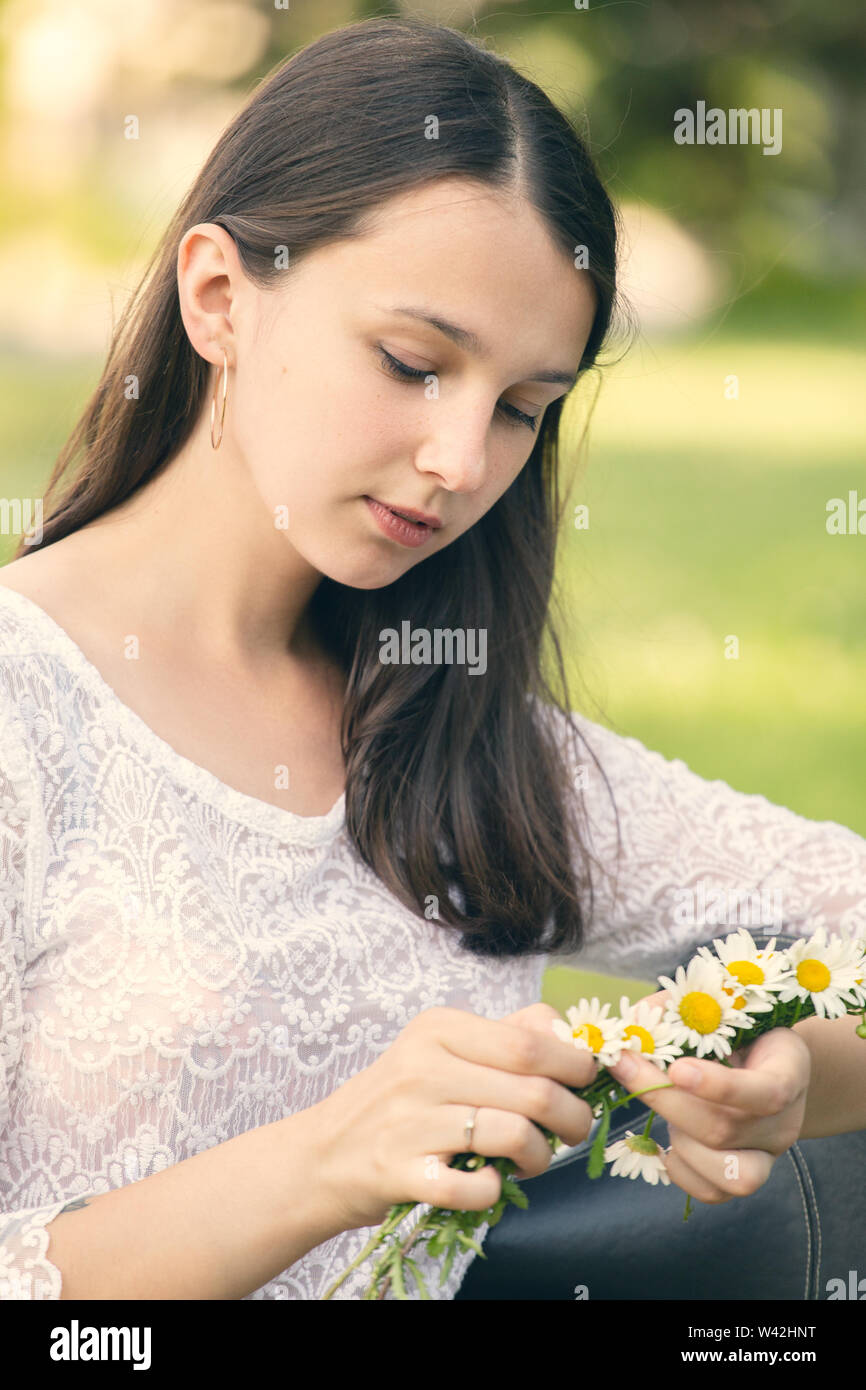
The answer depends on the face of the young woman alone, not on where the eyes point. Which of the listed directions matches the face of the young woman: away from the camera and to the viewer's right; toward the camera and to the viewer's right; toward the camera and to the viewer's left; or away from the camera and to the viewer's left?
toward the camera and to the viewer's right

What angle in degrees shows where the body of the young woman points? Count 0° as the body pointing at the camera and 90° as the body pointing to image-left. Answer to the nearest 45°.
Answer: approximately 315°
